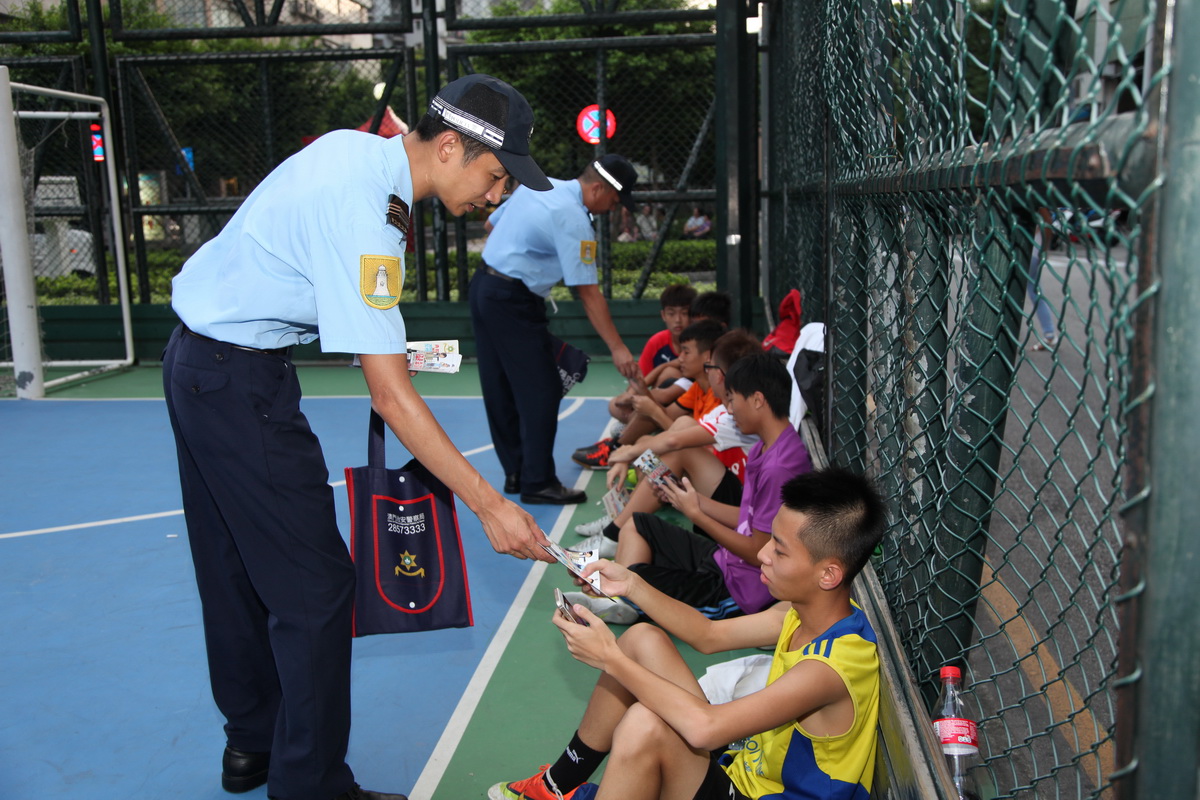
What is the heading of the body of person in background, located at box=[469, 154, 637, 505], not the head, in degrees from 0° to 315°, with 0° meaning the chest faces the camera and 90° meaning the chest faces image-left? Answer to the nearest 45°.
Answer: approximately 270°

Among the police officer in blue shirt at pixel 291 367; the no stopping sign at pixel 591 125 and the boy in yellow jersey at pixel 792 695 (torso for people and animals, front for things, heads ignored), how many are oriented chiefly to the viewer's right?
1

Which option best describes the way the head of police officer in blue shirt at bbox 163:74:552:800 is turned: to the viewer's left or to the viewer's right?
to the viewer's right

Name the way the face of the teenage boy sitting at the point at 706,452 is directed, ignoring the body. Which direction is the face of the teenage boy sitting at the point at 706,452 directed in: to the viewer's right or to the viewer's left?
to the viewer's left

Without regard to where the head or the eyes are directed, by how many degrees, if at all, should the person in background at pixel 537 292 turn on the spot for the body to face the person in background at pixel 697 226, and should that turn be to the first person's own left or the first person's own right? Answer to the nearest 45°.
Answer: approximately 90° to the first person's own left

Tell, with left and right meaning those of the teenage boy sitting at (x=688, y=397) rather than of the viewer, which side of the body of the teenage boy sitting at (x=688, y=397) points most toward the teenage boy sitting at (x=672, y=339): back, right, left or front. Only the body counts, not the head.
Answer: right

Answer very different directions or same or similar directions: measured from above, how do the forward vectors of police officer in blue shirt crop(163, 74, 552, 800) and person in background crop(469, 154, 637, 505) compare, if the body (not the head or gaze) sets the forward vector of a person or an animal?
same or similar directions

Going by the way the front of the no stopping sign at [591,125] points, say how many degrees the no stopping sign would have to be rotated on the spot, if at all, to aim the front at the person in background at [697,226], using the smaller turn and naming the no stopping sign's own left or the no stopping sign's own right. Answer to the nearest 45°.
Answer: approximately 135° to the no stopping sign's own left

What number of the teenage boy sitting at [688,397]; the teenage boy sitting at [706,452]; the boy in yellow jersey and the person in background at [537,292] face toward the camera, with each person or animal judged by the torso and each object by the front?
0

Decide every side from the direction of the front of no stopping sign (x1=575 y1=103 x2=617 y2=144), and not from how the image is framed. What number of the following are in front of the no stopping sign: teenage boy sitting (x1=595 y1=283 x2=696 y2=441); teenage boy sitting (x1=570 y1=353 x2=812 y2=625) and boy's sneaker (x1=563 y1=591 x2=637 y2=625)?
3

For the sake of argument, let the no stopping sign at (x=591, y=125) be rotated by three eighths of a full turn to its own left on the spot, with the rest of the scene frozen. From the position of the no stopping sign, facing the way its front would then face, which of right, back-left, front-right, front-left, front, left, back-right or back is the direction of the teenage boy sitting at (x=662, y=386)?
back-right

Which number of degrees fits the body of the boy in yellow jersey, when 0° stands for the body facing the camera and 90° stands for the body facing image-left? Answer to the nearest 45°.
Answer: approximately 90°

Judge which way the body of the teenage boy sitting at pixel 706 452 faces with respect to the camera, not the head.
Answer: to the viewer's left

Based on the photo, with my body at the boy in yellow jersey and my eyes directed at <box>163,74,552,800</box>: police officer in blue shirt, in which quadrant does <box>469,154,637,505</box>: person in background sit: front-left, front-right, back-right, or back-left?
front-right

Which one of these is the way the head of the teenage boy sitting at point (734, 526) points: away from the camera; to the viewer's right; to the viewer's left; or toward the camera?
to the viewer's left

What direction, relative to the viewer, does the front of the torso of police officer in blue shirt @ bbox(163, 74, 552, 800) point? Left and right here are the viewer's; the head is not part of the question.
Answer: facing to the right of the viewer

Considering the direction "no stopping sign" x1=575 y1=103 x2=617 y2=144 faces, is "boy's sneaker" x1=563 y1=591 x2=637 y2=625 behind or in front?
in front

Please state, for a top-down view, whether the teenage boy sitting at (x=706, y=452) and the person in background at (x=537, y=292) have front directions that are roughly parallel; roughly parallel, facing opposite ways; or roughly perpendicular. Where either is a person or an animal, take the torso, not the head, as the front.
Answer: roughly parallel, facing opposite ways
